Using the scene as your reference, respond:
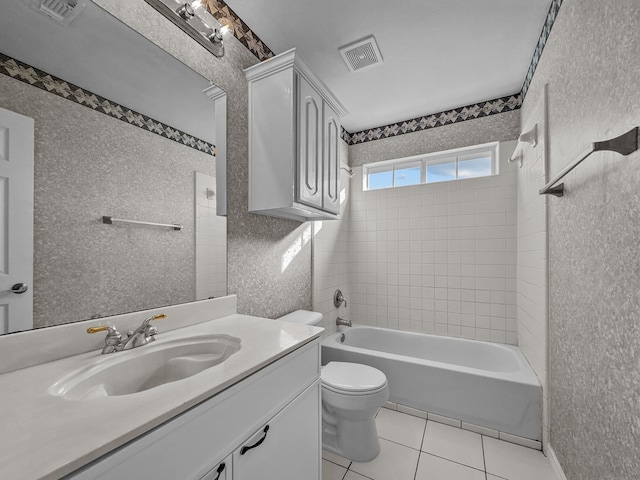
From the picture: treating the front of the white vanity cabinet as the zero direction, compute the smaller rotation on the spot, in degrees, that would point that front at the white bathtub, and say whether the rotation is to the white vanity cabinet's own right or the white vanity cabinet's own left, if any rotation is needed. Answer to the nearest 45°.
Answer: approximately 45° to the white vanity cabinet's own left

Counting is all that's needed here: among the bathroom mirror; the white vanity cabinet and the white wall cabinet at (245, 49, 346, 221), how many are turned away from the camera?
0

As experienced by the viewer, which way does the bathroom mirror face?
facing the viewer and to the right of the viewer

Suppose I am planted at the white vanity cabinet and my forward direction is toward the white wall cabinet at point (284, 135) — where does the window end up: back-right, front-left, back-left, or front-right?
front-right

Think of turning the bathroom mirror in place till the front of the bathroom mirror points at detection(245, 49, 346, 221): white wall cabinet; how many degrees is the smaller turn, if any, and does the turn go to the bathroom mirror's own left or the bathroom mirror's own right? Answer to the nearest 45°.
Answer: approximately 45° to the bathroom mirror's own left

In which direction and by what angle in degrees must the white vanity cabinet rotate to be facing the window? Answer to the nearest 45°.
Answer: approximately 90° to its left

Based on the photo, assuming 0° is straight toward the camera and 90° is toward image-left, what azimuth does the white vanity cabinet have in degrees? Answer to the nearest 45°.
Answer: approximately 315°

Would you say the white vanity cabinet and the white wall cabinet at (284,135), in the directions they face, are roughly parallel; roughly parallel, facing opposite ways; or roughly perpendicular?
roughly parallel
